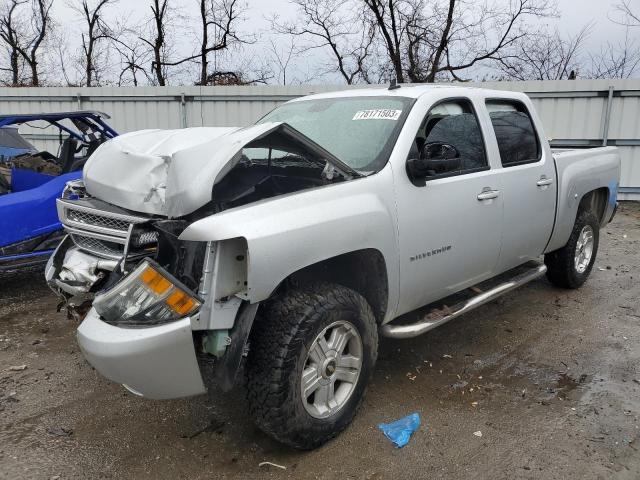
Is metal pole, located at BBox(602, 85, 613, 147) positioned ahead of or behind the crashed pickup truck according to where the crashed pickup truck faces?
behind

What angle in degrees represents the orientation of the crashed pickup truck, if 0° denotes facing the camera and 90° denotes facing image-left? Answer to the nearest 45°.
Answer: approximately 45°
